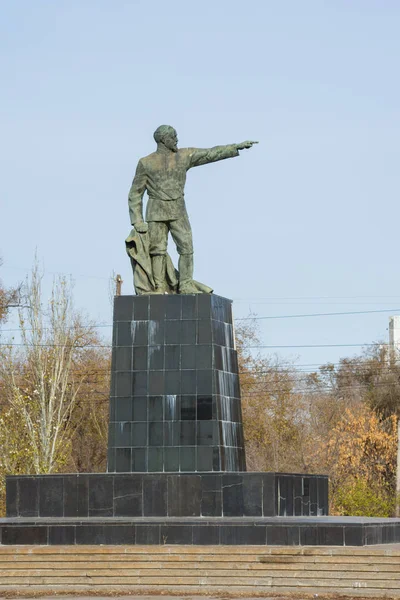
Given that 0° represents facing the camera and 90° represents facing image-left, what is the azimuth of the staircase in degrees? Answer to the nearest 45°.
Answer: approximately 0°
